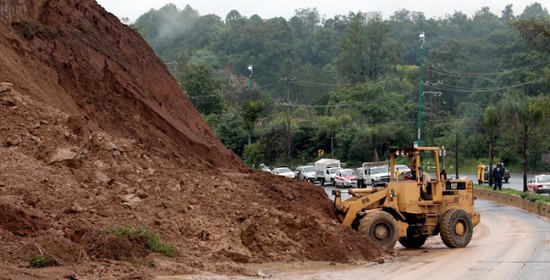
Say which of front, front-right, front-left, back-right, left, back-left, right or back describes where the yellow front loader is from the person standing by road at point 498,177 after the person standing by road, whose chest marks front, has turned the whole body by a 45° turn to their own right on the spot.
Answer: front-left

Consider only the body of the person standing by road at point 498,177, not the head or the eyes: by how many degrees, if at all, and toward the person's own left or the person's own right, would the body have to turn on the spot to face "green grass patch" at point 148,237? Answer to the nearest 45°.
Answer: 0° — they already face it

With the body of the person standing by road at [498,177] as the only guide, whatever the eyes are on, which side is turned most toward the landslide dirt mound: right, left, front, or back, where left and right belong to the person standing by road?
front

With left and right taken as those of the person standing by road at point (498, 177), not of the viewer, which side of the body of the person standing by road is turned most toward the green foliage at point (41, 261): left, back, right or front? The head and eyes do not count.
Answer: front

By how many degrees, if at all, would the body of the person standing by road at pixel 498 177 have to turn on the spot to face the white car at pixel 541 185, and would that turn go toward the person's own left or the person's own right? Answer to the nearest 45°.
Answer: approximately 90° to the person's own left

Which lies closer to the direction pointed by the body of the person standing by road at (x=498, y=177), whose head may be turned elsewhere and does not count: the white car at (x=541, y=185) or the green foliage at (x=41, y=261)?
the green foliage

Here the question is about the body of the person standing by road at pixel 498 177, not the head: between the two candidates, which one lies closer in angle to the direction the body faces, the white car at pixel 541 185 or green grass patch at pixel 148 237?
the green grass patch
